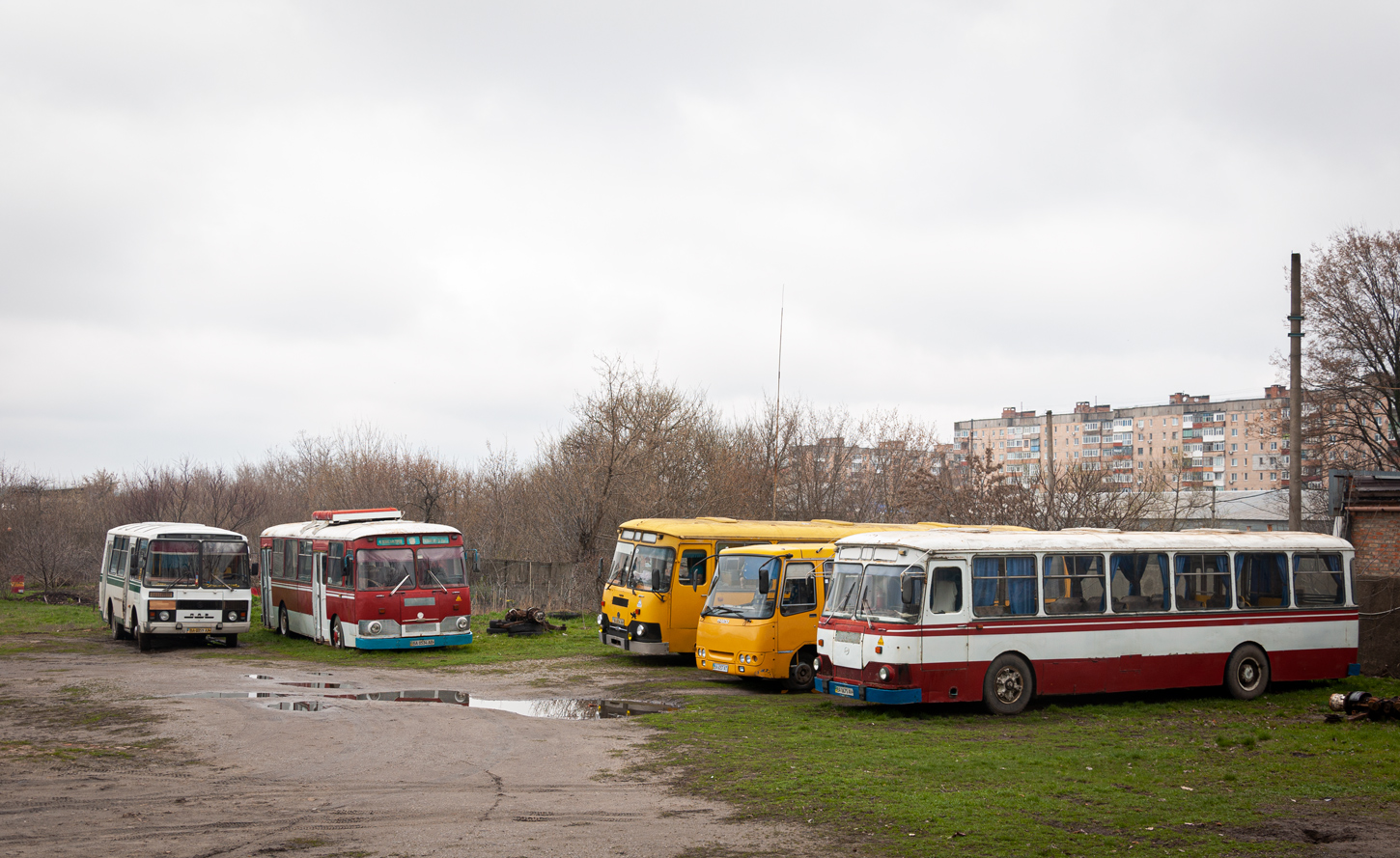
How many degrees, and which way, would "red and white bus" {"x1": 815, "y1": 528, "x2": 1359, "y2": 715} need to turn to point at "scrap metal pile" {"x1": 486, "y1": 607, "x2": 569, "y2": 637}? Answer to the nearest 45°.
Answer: approximately 90° to its right

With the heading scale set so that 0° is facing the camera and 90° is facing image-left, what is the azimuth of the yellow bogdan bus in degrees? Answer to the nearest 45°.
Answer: approximately 45°

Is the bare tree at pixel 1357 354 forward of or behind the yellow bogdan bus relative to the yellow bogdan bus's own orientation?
behind

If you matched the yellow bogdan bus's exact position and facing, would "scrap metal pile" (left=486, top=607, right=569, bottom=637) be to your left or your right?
on your right

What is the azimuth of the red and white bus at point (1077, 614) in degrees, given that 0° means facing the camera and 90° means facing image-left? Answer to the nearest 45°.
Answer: approximately 45°

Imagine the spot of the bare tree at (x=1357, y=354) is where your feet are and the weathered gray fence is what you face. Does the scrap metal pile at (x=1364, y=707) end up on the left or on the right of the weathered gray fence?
left
